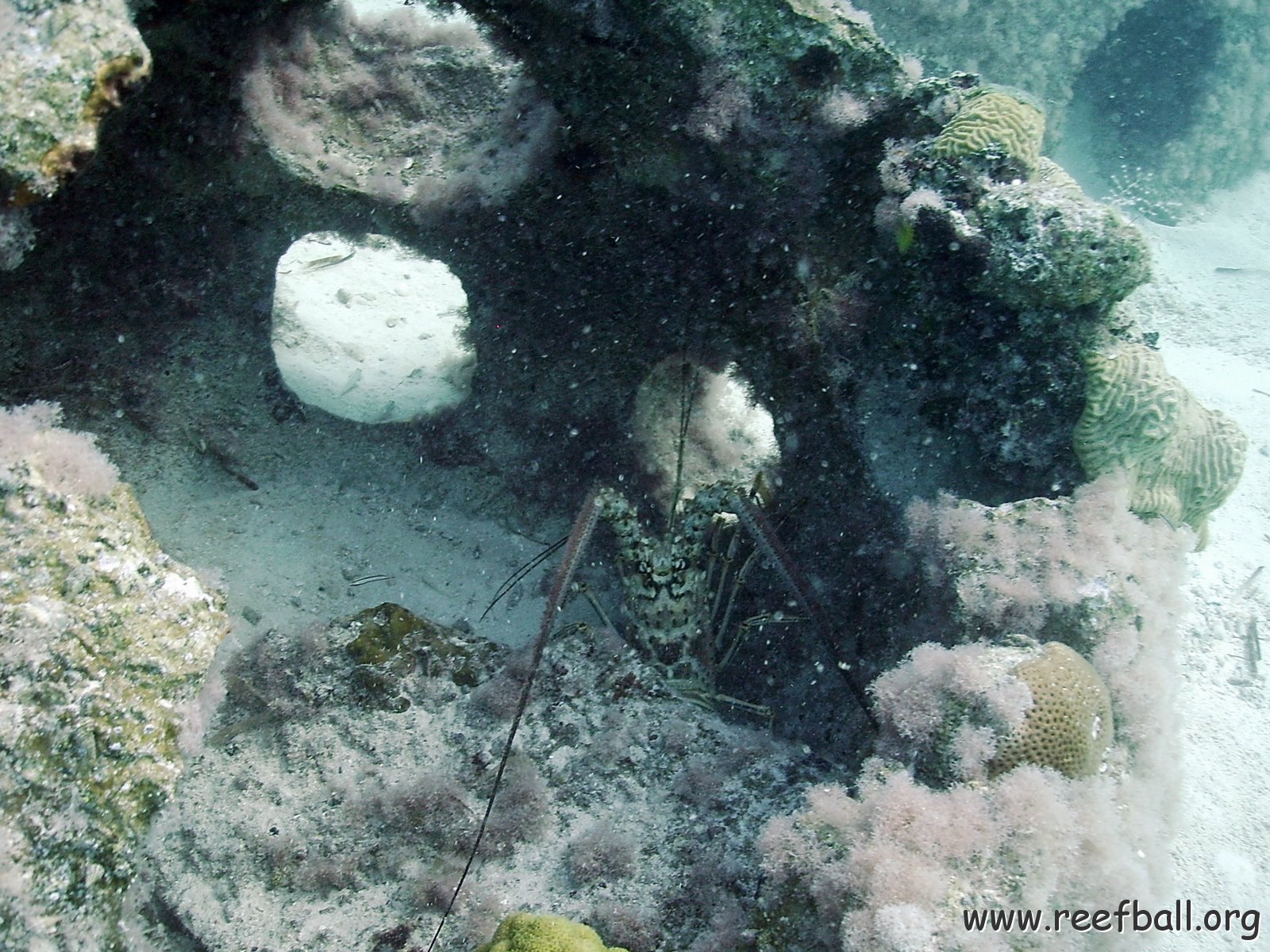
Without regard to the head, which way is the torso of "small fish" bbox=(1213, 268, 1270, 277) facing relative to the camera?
to the viewer's left

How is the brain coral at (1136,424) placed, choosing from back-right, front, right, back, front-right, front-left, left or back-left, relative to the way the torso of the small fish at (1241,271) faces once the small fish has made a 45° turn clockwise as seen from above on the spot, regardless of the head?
back-left

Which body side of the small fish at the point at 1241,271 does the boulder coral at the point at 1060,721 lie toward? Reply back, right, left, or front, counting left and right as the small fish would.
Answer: left

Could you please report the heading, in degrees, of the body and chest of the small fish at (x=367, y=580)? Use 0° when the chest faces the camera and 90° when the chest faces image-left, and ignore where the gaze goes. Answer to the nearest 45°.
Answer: approximately 90°
